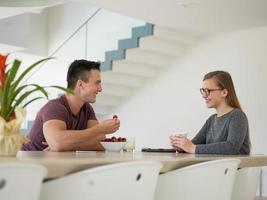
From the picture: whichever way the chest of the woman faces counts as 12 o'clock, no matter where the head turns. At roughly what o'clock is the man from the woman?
The man is roughly at 1 o'clock from the woman.

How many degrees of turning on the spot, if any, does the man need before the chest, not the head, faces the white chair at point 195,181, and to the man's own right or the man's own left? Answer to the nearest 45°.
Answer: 0° — they already face it

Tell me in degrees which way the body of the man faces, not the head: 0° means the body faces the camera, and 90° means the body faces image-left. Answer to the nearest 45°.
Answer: approximately 315°

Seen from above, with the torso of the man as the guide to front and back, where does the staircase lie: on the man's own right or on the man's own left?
on the man's own left

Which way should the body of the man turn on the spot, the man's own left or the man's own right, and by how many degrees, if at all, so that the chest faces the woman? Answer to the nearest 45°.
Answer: approximately 45° to the man's own left

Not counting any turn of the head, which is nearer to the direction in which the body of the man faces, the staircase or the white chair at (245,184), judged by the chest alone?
the white chair

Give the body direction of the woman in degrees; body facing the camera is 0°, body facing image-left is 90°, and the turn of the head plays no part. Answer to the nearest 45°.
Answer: approximately 45°

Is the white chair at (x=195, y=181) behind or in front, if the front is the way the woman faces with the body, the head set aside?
in front

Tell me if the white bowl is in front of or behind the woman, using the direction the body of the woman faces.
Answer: in front

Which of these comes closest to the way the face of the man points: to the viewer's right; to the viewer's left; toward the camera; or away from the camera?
to the viewer's right
